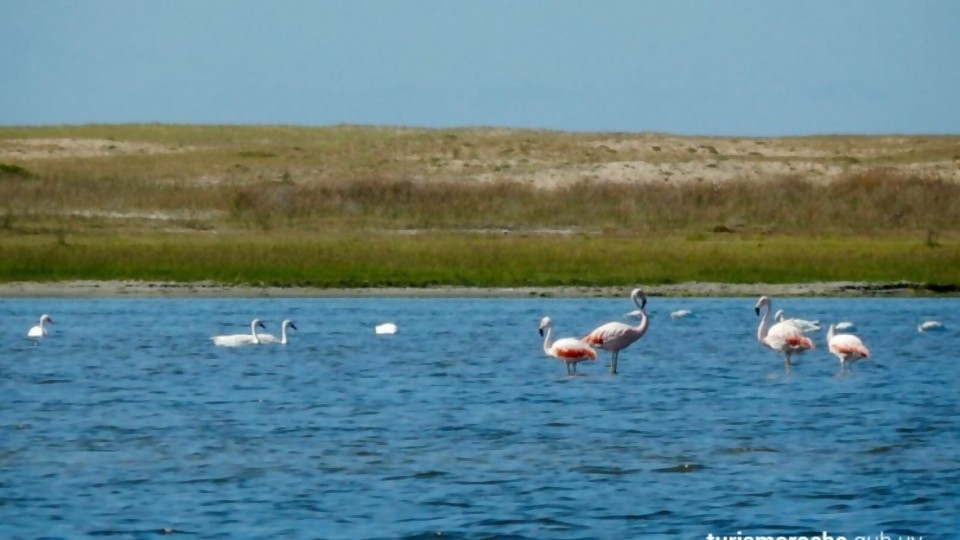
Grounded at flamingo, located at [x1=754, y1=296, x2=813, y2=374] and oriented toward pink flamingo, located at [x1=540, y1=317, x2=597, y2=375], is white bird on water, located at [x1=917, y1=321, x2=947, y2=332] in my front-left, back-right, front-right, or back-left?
back-right

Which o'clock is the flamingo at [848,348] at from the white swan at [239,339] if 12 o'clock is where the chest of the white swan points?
The flamingo is roughly at 1 o'clock from the white swan.

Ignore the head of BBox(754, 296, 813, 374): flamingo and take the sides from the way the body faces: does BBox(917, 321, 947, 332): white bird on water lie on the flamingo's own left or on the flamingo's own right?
on the flamingo's own right

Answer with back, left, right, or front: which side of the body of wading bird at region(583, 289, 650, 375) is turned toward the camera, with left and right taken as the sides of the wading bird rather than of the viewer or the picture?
right

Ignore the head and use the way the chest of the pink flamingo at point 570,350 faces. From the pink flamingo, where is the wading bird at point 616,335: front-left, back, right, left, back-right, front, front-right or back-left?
back

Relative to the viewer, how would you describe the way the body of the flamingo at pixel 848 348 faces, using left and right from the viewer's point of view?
facing to the left of the viewer

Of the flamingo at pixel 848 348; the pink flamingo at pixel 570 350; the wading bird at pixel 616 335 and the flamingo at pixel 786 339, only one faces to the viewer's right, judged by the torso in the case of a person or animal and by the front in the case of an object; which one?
the wading bird

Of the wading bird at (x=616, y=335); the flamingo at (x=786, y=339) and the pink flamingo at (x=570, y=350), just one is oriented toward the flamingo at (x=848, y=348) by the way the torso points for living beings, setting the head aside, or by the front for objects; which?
the wading bird

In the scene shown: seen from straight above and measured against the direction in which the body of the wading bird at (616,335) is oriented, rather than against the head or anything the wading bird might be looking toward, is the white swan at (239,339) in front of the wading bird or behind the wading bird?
behind

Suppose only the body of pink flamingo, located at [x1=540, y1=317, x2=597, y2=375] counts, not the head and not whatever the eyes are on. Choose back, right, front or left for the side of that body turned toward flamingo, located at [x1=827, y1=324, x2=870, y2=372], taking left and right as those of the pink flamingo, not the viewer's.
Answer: back

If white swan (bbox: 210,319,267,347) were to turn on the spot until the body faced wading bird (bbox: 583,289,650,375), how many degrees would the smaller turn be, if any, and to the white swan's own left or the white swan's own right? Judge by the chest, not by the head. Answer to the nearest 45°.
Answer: approximately 45° to the white swan's own right

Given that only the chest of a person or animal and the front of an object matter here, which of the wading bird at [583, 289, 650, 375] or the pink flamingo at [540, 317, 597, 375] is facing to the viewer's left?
the pink flamingo

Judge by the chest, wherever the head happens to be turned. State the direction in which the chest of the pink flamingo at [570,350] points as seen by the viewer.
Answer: to the viewer's left

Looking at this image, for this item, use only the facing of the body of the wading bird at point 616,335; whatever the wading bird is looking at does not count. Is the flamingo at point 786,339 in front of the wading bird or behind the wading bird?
in front

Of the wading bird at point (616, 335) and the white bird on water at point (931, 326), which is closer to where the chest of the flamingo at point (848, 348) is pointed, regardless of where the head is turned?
the wading bird

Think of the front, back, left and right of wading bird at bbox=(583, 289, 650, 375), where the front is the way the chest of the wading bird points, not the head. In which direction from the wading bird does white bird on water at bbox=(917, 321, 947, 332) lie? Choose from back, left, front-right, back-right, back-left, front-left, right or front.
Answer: front-left

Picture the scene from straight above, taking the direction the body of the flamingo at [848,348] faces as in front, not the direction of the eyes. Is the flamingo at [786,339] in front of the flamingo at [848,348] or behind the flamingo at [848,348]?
in front

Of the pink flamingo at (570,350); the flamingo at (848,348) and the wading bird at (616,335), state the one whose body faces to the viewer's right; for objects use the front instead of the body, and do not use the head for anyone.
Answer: the wading bird

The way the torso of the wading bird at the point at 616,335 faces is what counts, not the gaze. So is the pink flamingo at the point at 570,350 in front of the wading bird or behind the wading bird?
behind

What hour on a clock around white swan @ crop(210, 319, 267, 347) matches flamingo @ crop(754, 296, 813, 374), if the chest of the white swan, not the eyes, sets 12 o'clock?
The flamingo is roughly at 1 o'clock from the white swan.
